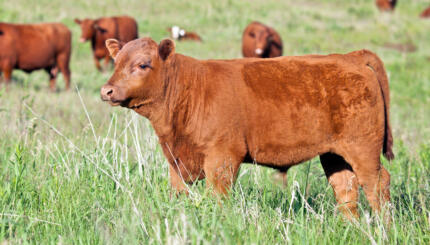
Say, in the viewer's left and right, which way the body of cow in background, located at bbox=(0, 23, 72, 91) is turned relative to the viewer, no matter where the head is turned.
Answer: facing to the left of the viewer

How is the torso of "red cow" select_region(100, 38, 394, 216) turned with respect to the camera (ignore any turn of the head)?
to the viewer's left

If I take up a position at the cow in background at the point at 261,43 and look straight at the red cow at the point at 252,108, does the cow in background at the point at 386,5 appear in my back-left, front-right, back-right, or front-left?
back-left

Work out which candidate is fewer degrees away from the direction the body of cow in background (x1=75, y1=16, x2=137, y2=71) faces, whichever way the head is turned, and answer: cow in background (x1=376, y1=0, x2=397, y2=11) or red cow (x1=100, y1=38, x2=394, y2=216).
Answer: the red cow

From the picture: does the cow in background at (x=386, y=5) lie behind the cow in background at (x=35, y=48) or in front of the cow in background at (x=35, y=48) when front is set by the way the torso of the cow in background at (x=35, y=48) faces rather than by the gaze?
behind

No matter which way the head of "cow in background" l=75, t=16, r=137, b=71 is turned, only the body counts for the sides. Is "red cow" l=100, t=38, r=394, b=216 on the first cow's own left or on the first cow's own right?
on the first cow's own left

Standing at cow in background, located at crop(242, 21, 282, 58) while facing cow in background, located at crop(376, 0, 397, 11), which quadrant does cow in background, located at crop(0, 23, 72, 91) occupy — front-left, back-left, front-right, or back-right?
back-left

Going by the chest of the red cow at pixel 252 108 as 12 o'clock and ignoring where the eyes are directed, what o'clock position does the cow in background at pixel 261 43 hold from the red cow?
The cow in background is roughly at 3 o'clock from the red cow.
